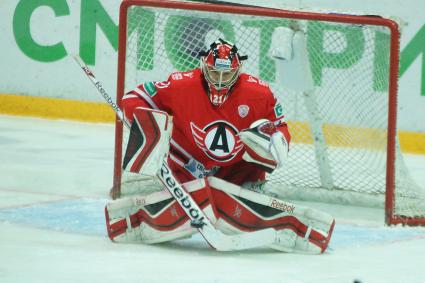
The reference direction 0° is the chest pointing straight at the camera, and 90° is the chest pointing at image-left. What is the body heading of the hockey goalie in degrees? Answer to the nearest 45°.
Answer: approximately 0°

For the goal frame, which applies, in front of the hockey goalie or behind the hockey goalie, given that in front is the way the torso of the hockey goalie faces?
behind

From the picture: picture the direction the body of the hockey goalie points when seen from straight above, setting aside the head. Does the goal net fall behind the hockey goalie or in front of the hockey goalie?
behind
